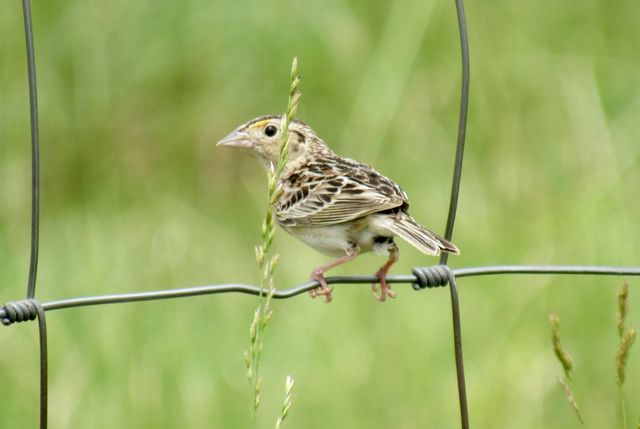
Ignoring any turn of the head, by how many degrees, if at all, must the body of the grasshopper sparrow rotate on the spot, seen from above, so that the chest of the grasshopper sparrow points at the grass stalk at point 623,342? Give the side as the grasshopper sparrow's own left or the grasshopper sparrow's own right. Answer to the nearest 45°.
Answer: approximately 135° to the grasshopper sparrow's own left

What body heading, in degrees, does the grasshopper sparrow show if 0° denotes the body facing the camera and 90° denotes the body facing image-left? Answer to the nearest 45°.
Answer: approximately 90°
